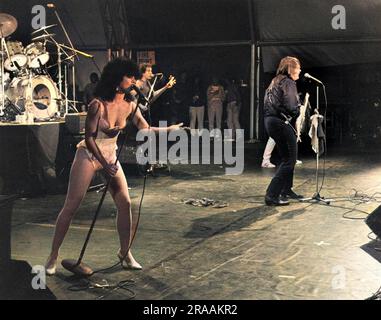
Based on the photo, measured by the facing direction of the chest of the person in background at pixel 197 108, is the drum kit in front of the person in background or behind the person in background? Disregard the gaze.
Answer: in front

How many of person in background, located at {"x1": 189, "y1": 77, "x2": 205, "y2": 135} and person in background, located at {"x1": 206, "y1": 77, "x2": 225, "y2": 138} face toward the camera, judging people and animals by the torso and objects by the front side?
2

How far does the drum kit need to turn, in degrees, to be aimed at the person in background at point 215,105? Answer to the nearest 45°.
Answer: approximately 90° to its left

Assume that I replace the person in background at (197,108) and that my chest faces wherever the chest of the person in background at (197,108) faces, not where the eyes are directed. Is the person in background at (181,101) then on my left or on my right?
on my right

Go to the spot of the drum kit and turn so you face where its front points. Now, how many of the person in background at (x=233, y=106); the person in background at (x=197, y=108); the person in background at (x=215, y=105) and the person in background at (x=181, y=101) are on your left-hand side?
4

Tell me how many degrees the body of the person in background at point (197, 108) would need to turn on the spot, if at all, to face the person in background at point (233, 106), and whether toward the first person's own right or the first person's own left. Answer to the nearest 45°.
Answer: approximately 45° to the first person's own left

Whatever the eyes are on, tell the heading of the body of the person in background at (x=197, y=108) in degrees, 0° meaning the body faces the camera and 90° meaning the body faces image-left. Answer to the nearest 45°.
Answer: approximately 0°

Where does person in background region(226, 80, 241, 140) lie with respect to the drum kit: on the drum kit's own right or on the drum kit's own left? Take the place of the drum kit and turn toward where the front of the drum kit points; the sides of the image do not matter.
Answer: on the drum kit's own left

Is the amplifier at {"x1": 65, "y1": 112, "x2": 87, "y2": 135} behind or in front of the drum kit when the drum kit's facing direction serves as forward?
in front

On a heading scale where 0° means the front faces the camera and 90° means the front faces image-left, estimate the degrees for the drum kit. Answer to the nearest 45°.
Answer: approximately 315°

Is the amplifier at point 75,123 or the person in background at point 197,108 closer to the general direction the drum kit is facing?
the amplifier

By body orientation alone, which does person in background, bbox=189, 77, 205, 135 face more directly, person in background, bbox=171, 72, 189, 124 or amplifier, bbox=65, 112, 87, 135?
the amplifier

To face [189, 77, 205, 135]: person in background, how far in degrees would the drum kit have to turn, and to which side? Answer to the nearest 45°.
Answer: approximately 90° to its left

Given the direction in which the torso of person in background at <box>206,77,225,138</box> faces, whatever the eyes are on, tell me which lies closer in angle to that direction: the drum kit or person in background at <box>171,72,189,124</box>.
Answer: the drum kit
